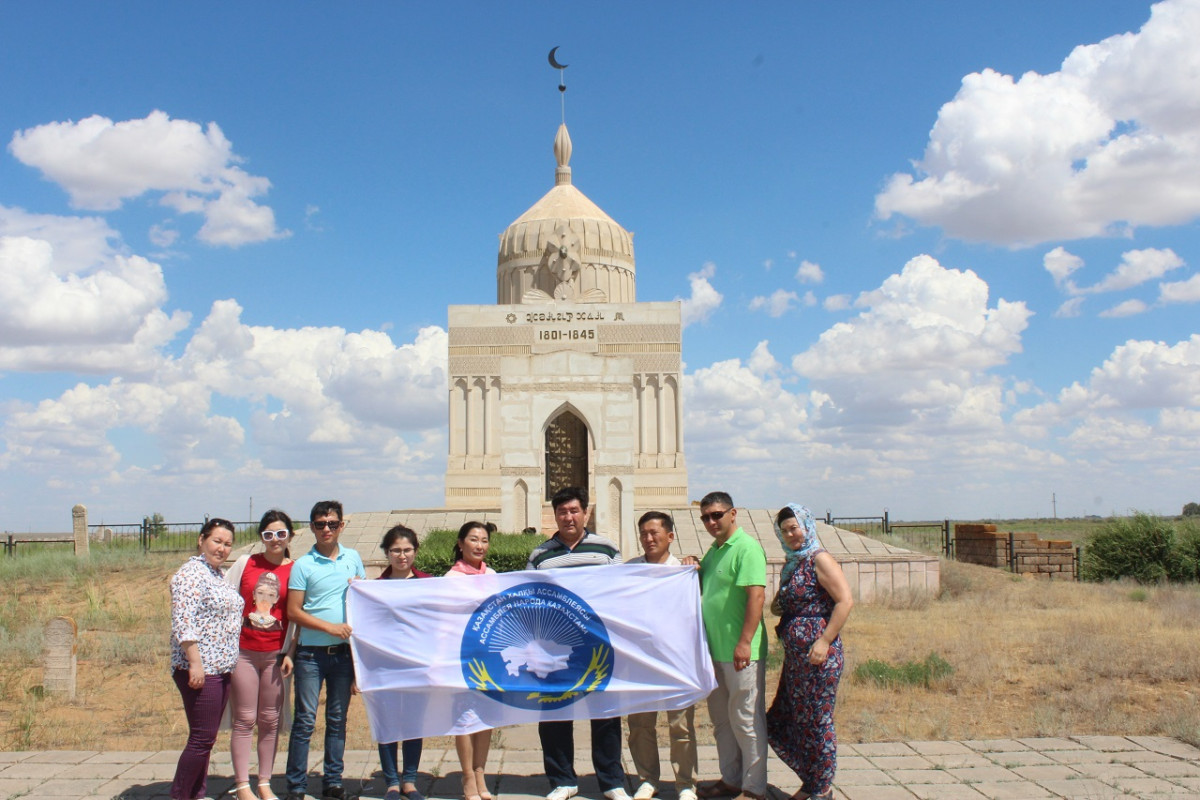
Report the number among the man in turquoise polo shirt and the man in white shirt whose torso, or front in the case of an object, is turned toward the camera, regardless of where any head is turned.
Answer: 2

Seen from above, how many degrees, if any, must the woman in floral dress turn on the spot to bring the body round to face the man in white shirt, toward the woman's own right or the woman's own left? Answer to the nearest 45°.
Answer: approximately 45° to the woman's own right

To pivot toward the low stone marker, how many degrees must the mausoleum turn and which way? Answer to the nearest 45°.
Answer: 0° — it already faces it

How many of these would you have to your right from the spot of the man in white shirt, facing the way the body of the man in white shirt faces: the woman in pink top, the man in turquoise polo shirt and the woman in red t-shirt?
3

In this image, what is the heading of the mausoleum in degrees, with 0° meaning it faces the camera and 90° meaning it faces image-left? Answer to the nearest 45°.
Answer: approximately 0°

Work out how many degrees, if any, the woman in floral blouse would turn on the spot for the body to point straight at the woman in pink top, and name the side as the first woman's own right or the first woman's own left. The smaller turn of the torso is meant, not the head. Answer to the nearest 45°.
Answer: approximately 45° to the first woman's own left

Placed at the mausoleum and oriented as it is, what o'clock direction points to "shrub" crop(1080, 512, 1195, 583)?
The shrub is roughly at 10 o'clock from the mausoleum.

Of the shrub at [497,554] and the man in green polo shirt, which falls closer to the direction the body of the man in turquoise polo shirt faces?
the man in green polo shirt
